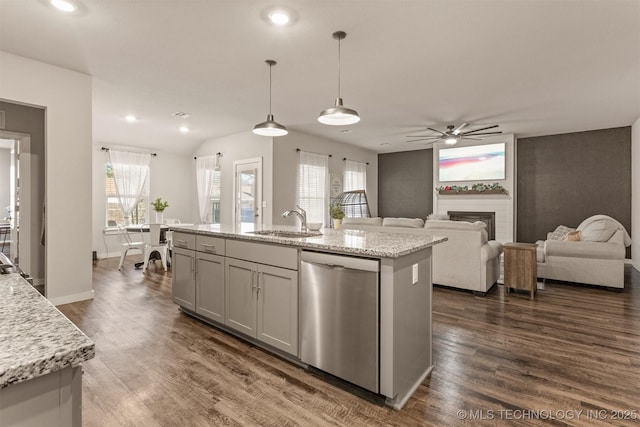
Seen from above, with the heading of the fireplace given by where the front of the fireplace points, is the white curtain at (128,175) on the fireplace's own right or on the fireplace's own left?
on the fireplace's own right

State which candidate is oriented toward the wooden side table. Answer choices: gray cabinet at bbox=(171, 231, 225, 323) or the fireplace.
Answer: the fireplace

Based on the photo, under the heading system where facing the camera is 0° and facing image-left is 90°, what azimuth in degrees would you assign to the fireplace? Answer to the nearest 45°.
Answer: approximately 0°

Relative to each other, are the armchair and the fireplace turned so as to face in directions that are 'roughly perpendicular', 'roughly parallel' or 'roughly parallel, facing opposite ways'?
roughly perpendicular

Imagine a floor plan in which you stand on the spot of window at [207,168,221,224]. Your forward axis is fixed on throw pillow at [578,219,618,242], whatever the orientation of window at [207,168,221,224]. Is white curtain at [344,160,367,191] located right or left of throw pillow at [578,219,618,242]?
left

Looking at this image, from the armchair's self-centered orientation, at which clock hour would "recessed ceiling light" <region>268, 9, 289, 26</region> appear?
The recessed ceiling light is roughly at 10 o'clock from the armchair.

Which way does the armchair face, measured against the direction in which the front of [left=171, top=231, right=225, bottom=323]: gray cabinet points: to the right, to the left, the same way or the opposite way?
to the right

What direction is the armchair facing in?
to the viewer's left

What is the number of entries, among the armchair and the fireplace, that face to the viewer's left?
1
